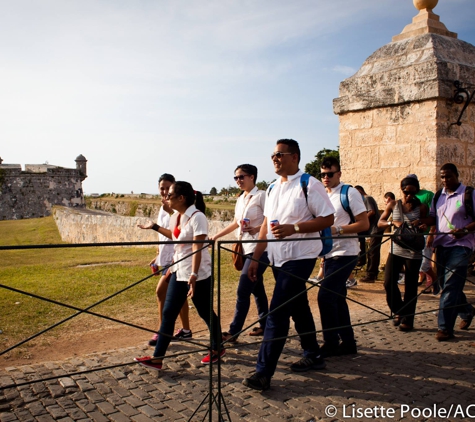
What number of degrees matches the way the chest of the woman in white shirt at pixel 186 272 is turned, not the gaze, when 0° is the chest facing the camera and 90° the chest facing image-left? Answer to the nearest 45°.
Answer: approximately 90°

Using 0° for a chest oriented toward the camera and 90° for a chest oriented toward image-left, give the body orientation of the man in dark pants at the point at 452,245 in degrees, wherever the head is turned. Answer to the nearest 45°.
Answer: approximately 45°

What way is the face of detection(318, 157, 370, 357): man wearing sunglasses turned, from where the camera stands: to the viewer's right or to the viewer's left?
to the viewer's left

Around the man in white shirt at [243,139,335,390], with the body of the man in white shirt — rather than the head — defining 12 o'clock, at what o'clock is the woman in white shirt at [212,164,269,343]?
The woman in white shirt is roughly at 4 o'clock from the man in white shirt.

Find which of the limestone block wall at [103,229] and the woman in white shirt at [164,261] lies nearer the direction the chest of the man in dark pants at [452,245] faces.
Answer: the woman in white shirt

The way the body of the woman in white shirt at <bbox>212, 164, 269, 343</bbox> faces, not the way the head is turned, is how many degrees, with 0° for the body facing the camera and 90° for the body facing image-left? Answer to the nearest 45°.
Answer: approximately 45°

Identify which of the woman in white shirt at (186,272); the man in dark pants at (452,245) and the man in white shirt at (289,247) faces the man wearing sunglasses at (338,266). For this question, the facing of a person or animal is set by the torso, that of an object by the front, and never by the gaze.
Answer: the man in dark pants

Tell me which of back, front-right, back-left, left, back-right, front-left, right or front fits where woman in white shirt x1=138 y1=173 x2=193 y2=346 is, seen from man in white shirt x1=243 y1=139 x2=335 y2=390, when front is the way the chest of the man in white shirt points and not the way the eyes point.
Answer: right

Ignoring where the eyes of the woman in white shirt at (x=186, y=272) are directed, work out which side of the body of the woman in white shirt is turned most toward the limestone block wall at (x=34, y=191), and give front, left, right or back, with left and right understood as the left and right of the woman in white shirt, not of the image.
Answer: right

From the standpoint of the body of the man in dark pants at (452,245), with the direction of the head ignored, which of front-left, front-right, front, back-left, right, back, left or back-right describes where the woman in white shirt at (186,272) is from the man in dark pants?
front

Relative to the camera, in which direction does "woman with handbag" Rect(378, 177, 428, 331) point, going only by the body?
toward the camera

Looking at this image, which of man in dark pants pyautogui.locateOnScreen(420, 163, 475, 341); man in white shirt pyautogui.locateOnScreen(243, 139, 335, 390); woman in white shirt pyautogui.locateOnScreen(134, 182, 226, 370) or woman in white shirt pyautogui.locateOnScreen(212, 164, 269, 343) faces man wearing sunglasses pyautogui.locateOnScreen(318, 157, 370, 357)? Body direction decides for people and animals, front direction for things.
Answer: the man in dark pants

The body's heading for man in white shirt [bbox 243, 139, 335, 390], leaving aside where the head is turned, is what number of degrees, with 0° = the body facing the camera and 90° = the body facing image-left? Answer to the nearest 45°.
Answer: approximately 45°

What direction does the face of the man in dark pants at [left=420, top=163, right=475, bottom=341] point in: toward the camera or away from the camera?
toward the camera

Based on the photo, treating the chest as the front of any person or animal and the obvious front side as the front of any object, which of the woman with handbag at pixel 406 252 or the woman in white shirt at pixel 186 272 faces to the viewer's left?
the woman in white shirt

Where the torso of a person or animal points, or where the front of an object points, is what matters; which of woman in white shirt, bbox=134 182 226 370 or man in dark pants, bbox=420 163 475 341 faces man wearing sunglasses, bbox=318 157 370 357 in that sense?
the man in dark pants

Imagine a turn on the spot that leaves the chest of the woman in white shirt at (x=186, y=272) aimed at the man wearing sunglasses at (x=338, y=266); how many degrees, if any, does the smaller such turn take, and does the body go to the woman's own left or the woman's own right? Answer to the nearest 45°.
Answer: approximately 180°

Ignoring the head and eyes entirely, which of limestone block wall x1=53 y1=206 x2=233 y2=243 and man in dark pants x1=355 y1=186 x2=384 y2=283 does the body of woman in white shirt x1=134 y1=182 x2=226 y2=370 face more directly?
the limestone block wall

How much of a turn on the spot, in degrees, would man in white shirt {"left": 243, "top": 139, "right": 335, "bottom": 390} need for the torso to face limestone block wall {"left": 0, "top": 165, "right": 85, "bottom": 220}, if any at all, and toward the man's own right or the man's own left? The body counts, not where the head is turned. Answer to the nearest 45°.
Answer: approximately 90° to the man's own right
